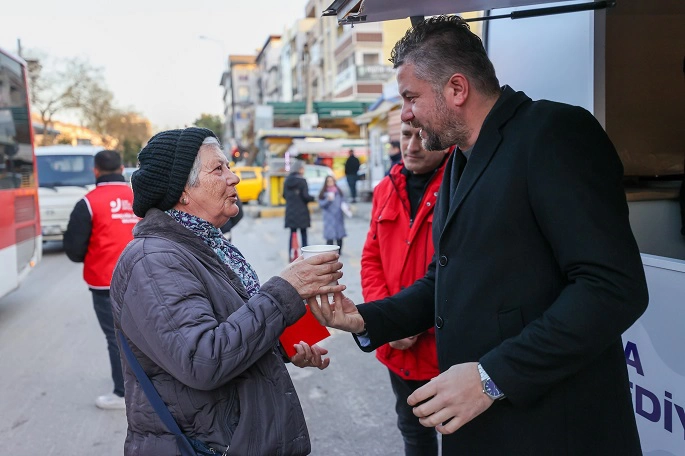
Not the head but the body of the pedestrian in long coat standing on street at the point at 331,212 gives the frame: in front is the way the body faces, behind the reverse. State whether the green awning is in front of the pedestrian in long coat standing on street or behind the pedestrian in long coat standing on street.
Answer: behind

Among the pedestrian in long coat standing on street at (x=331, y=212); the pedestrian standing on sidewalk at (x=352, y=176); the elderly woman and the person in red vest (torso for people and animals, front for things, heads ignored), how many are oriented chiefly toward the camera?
1

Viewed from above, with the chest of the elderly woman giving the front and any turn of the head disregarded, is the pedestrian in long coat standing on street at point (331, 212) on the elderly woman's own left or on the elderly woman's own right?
on the elderly woman's own left

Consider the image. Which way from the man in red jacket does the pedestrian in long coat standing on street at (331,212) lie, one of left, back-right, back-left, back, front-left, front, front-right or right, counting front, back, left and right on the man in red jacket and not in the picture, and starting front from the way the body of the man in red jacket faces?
back-right

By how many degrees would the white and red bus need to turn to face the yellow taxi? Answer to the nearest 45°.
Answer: approximately 180°

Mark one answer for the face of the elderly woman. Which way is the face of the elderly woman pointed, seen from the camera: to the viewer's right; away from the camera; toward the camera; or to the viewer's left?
to the viewer's right

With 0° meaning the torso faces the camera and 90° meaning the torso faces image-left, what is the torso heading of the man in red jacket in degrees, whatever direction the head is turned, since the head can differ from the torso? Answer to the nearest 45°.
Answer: approximately 45°

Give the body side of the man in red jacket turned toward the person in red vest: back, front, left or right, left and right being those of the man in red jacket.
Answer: right

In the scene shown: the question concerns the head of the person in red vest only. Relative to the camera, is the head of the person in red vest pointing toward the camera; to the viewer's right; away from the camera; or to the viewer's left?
away from the camera

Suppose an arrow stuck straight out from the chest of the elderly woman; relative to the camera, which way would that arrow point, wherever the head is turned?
to the viewer's right

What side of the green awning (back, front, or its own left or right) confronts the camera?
front

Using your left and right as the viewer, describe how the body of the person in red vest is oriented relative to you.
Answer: facing away from the viewer and to the left of the viewer

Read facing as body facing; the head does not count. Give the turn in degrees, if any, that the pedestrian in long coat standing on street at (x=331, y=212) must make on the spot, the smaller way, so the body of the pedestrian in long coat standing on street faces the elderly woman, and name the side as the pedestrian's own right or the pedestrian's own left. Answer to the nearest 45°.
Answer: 0° — they already face them

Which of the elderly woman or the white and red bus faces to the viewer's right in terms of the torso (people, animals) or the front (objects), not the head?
the elderly woman
